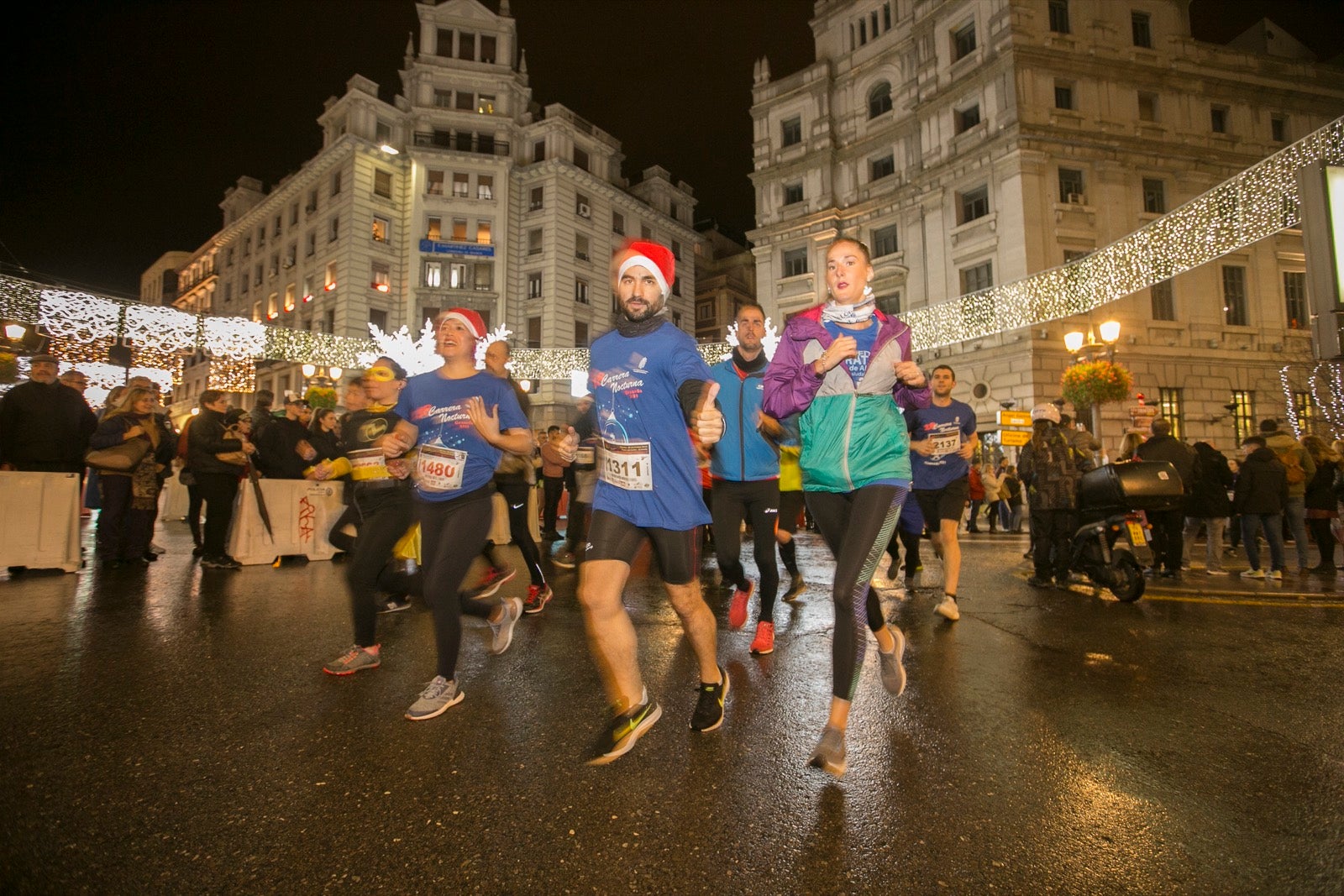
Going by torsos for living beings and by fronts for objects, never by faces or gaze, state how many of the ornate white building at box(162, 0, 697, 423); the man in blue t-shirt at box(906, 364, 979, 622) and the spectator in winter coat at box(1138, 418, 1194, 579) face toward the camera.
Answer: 2

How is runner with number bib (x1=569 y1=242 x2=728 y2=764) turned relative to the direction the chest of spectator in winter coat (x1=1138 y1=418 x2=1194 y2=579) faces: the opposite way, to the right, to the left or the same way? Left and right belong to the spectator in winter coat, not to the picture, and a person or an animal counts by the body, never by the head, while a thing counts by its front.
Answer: the opposite way

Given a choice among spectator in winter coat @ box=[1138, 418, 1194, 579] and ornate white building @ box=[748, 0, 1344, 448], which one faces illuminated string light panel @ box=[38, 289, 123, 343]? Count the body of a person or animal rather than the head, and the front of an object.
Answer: the ornate white building

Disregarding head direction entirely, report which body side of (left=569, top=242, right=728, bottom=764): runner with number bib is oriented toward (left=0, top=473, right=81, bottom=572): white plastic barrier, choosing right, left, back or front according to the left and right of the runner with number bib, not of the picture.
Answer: right

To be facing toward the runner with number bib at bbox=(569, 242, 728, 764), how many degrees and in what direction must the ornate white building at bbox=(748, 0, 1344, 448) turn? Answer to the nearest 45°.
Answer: approximately 45° to its left

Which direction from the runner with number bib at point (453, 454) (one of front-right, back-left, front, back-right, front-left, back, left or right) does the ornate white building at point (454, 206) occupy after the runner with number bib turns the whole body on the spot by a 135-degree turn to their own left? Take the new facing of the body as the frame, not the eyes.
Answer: left

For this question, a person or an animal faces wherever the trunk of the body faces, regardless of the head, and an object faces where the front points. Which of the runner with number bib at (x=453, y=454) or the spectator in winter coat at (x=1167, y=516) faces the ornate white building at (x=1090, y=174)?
the spectator in winter coat

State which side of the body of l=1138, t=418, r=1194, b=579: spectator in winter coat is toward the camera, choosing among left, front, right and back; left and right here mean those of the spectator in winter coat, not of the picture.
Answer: back
